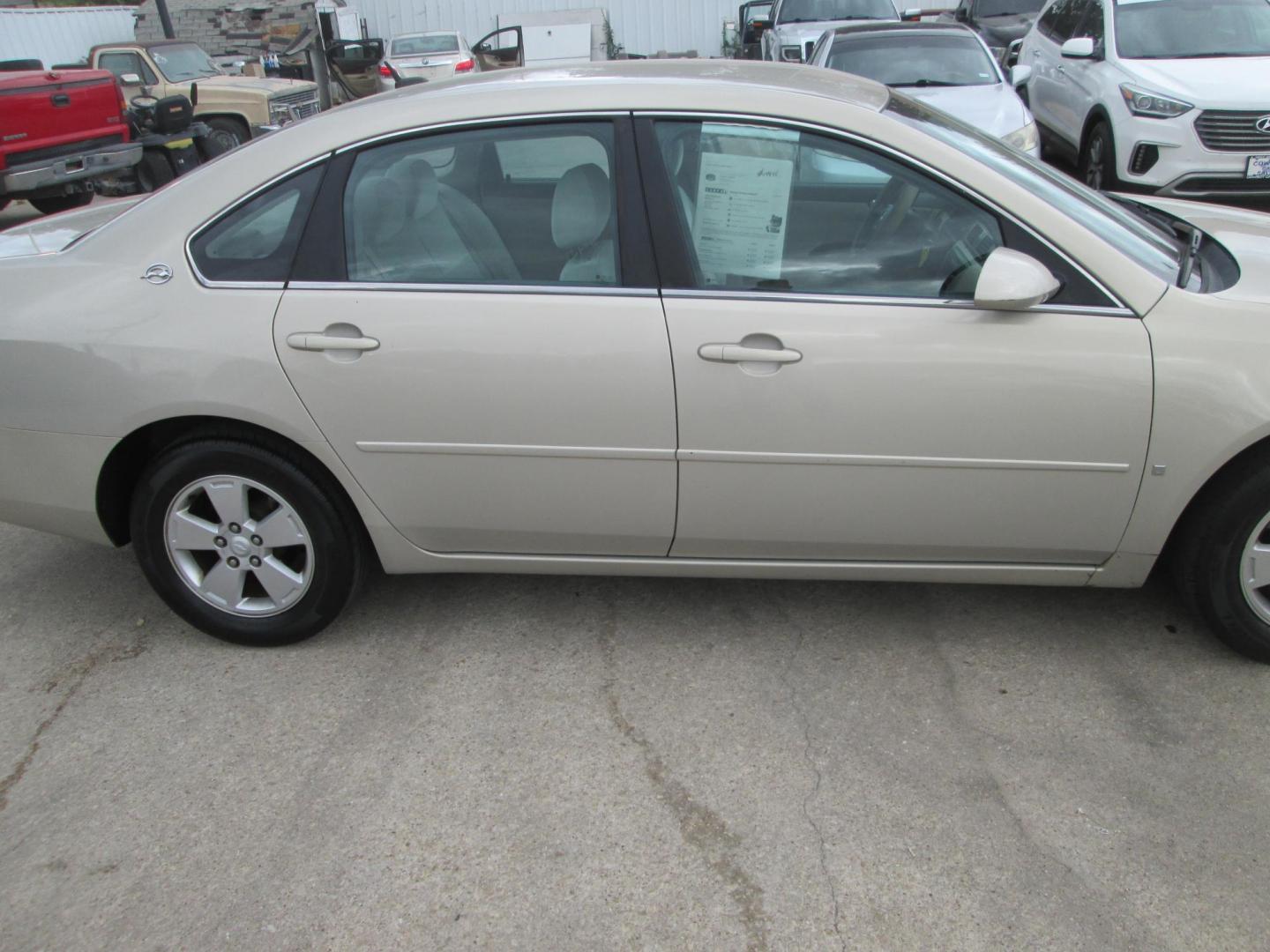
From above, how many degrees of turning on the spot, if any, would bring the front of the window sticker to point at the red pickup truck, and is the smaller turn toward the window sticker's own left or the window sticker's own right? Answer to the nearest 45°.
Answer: approximately 135° to the window sticker's own right

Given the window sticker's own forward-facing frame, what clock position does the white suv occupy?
The white suv is roughly at 7 o'clock from the window sticker.

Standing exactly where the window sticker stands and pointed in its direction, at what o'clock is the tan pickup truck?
The tan pickup truck is roughly at 5 o'clock from the window sticker.

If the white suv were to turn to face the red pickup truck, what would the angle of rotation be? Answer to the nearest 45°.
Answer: approximately 135° to its right

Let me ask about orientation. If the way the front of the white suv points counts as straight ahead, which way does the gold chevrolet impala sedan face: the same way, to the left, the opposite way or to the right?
to the left

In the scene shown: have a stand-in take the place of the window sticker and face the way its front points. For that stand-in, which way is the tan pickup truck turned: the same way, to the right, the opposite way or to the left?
to the left

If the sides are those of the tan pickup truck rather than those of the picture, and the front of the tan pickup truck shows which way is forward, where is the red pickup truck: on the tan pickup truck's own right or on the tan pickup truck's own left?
on the tan pickup truck's own right

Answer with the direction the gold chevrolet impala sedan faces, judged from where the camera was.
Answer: facing to the right of the viewer

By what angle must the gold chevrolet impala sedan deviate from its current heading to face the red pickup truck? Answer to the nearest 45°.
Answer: approximately 135° to its left
